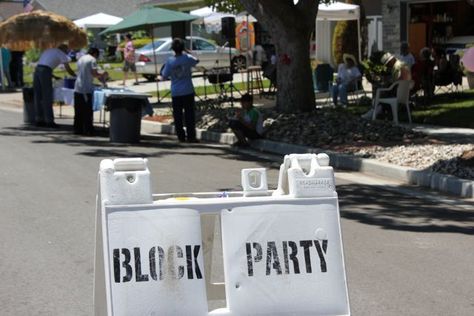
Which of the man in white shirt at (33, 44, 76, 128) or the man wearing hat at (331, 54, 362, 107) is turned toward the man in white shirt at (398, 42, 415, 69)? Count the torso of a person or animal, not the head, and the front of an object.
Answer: the man in white shirt at (33, 44, 76, 128)

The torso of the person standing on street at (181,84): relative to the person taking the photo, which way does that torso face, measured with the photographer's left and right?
facing away from the viewer

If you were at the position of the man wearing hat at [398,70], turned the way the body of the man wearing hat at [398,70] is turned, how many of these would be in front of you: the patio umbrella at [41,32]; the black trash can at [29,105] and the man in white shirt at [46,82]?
3

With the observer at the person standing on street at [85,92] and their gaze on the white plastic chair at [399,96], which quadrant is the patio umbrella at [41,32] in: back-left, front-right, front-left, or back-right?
back-left

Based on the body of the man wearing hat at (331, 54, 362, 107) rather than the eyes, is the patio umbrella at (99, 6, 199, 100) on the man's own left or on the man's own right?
on the man's own right

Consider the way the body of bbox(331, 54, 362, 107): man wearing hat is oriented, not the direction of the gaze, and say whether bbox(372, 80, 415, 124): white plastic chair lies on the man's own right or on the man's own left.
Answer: on the man's own left

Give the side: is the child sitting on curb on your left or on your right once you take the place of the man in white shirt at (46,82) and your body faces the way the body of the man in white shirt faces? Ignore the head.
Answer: on your right

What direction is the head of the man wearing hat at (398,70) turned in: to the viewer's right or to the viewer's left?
to the viewer's left

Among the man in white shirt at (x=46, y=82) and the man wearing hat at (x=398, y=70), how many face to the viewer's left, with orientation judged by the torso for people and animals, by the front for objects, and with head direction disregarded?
1

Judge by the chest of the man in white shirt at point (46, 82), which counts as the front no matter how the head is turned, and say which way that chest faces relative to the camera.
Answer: to the viewer's right

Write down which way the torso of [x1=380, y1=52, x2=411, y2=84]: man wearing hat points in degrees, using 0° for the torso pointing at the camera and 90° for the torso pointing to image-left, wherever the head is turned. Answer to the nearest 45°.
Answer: approximately 90°
